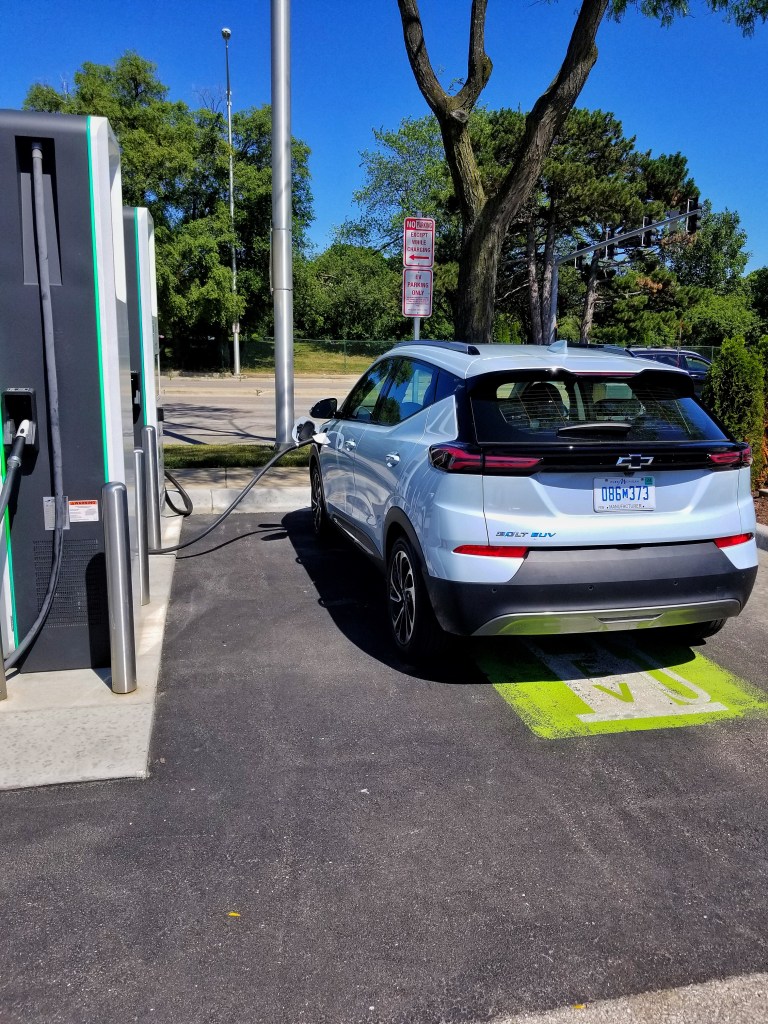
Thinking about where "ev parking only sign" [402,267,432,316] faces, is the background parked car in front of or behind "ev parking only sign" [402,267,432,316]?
behind

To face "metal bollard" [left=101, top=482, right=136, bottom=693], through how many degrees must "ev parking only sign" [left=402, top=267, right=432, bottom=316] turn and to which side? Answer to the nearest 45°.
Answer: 0° — it already faces it

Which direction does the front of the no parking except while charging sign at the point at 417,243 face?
toward the camera

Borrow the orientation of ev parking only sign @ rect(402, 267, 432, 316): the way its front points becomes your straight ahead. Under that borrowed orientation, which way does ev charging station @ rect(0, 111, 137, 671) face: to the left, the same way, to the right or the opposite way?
to the left

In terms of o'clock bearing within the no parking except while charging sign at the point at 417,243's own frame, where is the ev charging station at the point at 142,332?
The ev charging station is roughly at 1 o'clock from the no parking except while charging sign.

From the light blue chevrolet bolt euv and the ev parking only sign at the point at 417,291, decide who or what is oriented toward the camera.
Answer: the ev parking only sign

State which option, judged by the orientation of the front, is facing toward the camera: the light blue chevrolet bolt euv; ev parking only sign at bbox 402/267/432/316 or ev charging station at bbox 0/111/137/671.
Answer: the ev parking only sign

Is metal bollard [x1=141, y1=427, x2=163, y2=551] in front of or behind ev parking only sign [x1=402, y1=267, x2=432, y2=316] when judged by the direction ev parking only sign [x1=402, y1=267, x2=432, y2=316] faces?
in front

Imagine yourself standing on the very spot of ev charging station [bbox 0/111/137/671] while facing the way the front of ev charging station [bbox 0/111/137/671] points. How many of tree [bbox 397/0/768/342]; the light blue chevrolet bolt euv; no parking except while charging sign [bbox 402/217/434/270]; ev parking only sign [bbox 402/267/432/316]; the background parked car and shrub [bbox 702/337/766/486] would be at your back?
0

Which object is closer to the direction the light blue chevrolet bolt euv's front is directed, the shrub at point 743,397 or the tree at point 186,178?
the tree

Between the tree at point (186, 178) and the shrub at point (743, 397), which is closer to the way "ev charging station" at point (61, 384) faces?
the shrub

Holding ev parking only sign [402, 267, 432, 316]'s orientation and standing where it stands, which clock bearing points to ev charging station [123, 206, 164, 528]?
The ev charging station is roughly at 1 o'clock from the ev parking only sign.

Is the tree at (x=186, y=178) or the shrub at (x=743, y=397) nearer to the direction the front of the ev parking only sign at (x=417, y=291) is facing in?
the shrub

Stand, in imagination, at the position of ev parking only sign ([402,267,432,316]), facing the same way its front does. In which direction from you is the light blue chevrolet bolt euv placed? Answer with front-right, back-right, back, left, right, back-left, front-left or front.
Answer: front

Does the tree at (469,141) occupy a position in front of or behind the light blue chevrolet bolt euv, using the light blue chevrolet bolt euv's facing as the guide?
in front

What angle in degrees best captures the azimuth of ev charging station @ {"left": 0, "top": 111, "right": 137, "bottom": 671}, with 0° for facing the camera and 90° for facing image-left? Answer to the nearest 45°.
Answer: approximately 270°

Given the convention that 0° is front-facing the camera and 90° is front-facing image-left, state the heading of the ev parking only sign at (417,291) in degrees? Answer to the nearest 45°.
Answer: approximately 0°

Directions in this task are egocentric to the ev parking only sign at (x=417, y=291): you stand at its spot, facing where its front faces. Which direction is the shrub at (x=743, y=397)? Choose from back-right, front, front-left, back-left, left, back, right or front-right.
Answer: left

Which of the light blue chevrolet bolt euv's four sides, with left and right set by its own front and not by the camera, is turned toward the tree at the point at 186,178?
front

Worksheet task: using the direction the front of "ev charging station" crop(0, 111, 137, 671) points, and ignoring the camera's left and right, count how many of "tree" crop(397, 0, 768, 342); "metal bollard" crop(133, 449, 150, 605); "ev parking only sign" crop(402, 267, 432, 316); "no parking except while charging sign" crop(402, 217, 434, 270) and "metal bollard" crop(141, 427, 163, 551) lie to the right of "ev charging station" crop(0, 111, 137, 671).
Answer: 0
